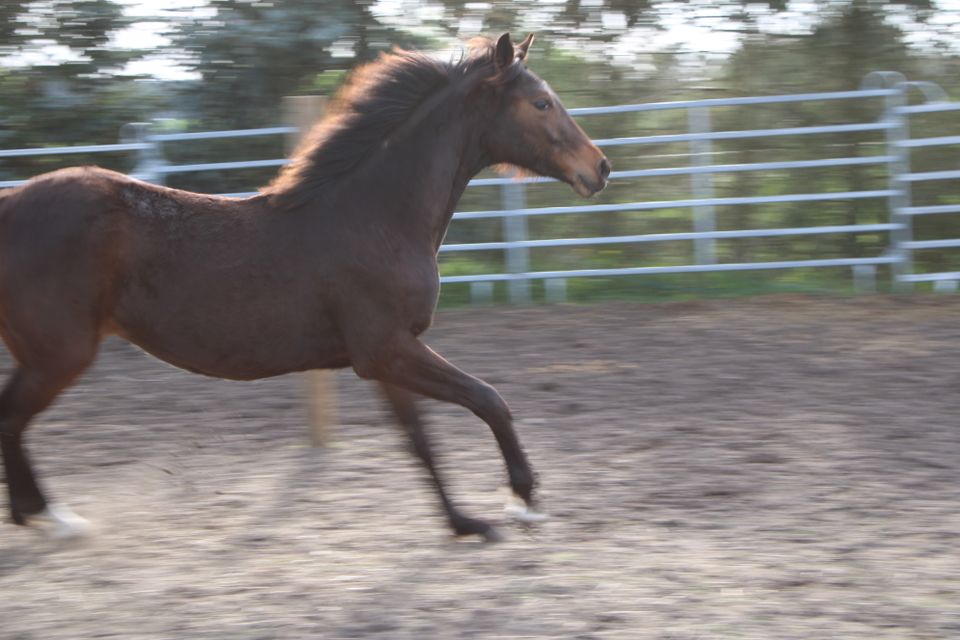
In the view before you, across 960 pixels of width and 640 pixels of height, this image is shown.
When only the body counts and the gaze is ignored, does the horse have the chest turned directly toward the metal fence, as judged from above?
no

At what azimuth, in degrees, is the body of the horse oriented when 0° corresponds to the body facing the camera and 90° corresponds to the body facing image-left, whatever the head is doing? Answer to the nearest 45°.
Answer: approximately 270°
